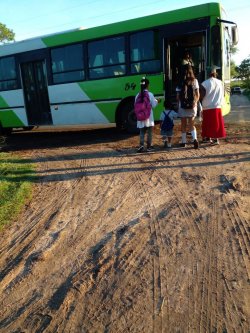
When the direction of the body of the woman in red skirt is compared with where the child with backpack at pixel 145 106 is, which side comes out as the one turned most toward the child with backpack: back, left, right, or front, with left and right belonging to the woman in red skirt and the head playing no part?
left

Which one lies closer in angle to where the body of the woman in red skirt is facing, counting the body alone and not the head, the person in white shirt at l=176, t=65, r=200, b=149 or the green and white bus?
the green and white bus

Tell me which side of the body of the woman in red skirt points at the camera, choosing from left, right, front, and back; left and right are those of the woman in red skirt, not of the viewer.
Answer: back

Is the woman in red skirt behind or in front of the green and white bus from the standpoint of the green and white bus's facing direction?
in front

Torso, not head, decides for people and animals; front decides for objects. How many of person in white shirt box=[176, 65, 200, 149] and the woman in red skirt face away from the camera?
2

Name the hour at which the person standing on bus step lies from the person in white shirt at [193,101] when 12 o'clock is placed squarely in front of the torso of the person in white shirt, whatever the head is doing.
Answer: The person standing on bus step is roughly at 12 o'clock from the person in white shirt.

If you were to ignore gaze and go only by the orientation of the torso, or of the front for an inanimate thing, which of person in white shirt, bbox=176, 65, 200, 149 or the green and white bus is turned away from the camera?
the person in white shirt

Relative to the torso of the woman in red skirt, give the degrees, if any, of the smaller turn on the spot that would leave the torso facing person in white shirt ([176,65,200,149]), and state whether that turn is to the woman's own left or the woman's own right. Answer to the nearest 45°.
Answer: approximately 135° to the woman's own left

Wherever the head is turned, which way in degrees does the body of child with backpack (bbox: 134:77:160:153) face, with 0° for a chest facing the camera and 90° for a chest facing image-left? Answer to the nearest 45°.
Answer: approximately 225°

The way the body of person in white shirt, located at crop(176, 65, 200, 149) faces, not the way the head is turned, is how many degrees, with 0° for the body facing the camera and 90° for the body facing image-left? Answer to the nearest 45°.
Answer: approximately 180°

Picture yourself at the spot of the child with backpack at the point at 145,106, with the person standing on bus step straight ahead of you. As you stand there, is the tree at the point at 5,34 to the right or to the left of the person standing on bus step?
left

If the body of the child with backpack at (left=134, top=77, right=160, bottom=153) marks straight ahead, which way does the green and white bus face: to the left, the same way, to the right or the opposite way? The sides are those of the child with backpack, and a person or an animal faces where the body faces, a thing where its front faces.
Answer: to the right

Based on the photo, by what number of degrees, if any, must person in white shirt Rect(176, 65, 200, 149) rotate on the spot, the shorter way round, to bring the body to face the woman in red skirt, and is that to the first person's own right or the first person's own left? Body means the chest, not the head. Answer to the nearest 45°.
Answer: approximately 45° to the first person's own right

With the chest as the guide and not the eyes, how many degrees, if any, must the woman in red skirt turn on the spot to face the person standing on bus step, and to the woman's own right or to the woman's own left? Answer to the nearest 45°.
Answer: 0° — they already face them

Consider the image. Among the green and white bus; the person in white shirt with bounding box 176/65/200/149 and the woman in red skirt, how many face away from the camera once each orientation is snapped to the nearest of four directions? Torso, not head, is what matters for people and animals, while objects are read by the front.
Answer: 2
